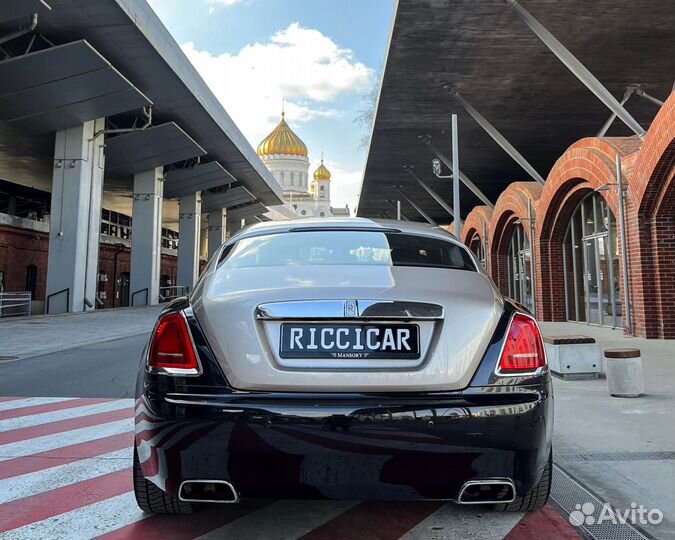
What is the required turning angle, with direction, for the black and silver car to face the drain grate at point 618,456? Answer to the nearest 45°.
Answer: approximately 45° to its right

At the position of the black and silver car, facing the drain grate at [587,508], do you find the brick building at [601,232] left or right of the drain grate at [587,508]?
left

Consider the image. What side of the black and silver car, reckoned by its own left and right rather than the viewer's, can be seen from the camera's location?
back

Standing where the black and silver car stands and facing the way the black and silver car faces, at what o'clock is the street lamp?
The street lamp is roughly at 1 o'clock from the black and silver car.

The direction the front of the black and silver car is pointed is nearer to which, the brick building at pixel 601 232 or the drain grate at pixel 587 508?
the brick building

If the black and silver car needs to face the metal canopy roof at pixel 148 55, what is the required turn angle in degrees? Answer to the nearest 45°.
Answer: approximately 45° to its left

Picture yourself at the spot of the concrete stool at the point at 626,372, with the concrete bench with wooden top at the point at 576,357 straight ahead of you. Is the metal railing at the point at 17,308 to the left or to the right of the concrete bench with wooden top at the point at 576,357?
left
